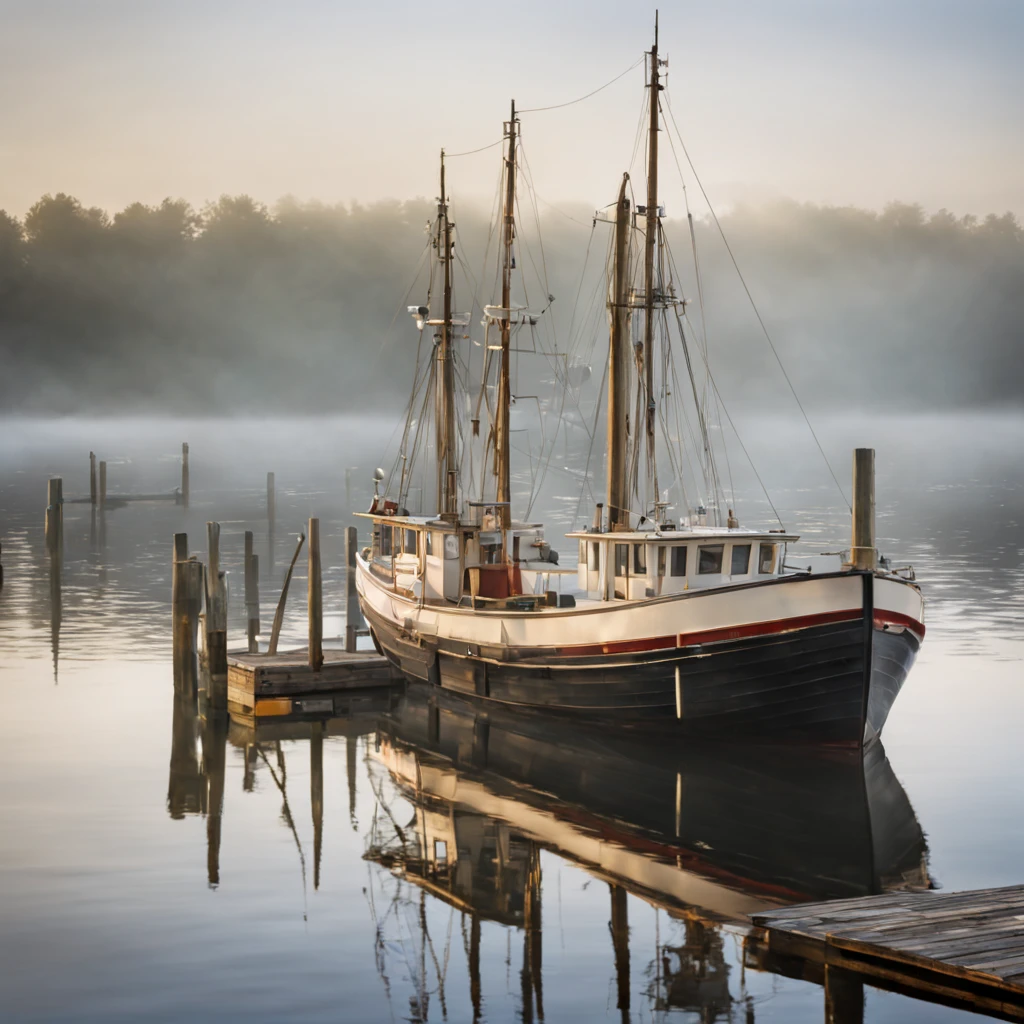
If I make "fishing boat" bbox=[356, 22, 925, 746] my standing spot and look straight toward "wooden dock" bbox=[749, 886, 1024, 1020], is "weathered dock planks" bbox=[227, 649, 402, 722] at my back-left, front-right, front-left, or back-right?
back-right

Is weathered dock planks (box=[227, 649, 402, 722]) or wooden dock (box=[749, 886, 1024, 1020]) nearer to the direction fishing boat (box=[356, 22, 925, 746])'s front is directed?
the wooden dock

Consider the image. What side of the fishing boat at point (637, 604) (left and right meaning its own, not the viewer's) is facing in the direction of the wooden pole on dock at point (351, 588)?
back

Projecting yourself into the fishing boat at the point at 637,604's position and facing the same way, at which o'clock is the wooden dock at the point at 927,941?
The wooden dock is roughly at 1 o'clock from the fishing boat.

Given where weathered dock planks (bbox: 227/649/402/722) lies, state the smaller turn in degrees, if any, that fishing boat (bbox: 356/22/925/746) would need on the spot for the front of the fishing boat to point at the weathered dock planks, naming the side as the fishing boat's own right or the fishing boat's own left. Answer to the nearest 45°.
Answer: approximately 135° to the fishing boat's own right

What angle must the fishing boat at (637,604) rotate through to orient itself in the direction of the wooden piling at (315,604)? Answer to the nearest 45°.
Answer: approximately 135° to its right
